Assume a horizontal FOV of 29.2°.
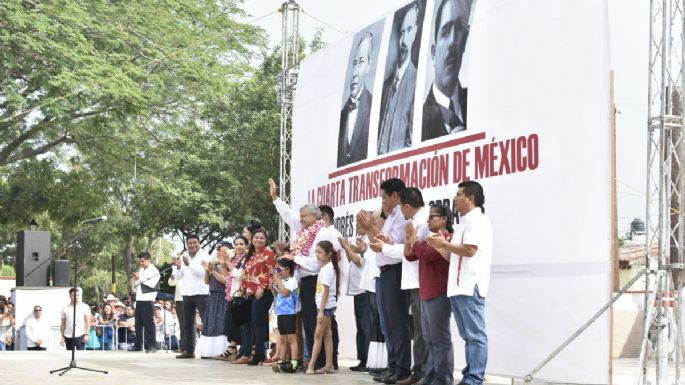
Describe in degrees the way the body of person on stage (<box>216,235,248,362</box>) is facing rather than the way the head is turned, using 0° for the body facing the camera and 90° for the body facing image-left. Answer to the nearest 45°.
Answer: approximately 45°

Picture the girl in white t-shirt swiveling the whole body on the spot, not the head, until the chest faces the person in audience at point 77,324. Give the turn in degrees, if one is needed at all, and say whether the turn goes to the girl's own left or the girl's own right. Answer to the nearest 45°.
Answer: approximately 45° to the girl's own right

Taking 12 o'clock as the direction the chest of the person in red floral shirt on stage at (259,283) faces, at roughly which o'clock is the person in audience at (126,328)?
the person in audience at (126,328) is roughly at 4 o'clock from the person in red floral shirt on stage at (259,283).

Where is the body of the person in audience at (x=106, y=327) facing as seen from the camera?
toward the camera

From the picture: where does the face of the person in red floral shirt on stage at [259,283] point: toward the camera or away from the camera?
toward the camera

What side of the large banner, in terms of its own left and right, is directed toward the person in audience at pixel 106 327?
right

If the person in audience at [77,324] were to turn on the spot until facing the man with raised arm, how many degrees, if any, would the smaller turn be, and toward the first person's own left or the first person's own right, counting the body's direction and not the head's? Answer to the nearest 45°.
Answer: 0° — they already face them

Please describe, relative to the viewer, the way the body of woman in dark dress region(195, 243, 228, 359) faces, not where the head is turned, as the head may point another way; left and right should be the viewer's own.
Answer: facing the viewer and to the left of the viewer

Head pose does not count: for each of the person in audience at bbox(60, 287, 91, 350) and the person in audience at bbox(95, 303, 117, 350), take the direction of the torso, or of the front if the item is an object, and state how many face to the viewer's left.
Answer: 0

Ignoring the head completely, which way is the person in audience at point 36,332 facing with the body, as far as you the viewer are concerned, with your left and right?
facing the viewer

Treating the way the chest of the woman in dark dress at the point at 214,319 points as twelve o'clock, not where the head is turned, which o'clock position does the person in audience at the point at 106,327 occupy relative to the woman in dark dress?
The person in audience is roughly at 4 o'clock from the woman in dark dress.
